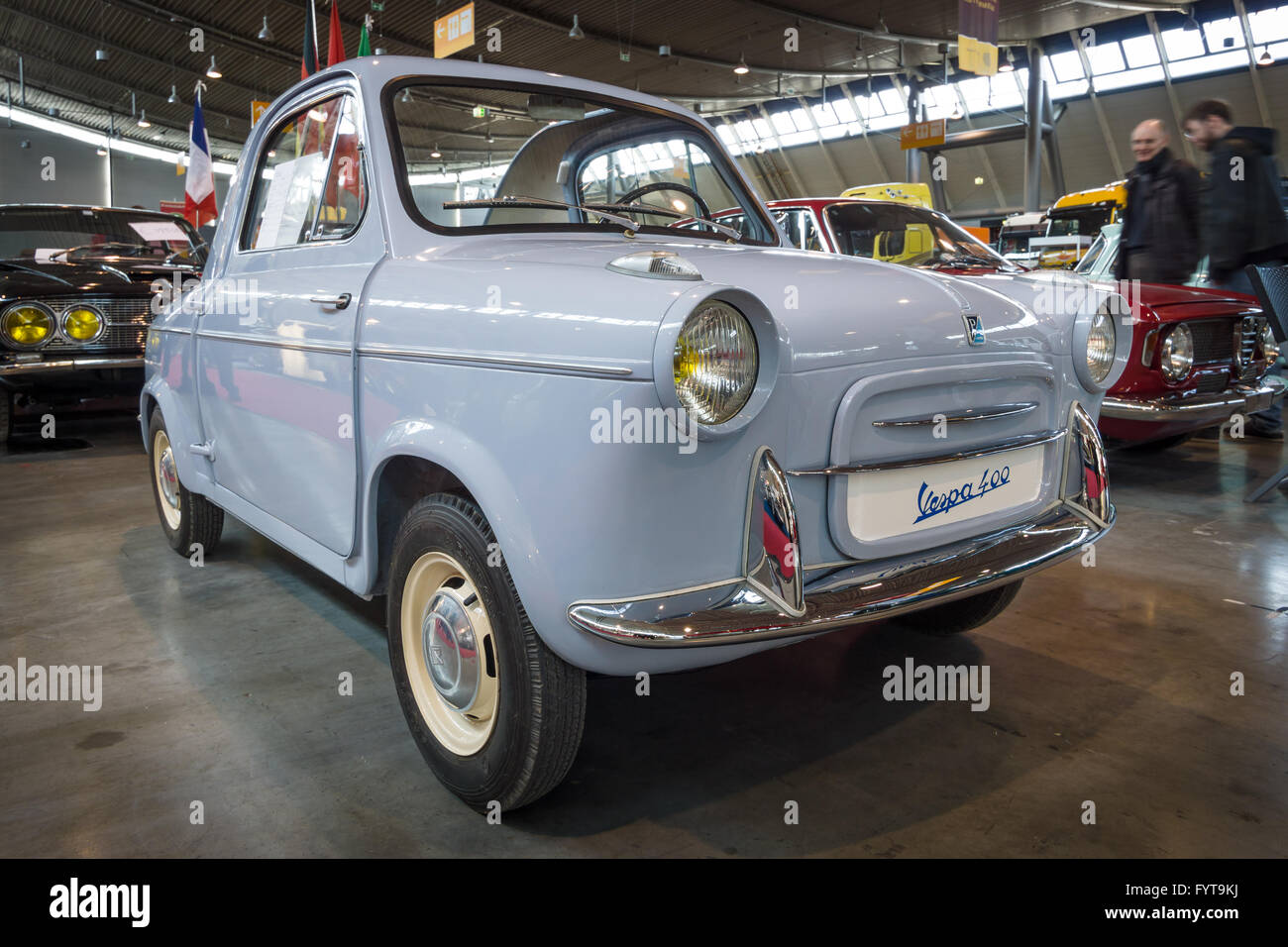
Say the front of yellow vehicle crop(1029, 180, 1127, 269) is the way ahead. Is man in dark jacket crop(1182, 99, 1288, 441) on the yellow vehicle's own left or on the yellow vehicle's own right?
on the yellow vehicle's own left

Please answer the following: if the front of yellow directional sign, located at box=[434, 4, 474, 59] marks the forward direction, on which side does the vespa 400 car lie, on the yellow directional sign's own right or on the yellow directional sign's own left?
on the yellow directional sign's own left

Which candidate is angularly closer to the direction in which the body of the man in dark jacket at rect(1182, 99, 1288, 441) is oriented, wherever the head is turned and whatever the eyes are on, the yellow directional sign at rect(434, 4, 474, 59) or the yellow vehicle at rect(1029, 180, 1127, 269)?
the yellow directional sign

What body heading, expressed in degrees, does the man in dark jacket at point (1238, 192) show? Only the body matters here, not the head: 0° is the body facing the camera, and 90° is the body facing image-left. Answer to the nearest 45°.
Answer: approximately 90°

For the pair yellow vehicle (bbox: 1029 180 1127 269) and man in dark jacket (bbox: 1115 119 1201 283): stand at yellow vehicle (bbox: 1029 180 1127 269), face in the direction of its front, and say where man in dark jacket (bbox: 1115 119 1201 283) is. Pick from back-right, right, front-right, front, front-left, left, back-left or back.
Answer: front-left

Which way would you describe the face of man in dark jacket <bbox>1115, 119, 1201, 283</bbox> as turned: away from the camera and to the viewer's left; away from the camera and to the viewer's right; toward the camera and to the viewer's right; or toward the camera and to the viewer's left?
toward the camera and to the viewer's left

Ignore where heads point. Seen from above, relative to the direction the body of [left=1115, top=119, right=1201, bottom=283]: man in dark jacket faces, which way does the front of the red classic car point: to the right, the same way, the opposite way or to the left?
to the left

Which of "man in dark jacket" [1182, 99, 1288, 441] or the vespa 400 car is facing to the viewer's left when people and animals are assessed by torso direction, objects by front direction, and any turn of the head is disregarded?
the man in dark jacket

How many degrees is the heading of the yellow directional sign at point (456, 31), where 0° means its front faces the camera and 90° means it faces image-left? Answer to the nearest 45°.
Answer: approximately 45°

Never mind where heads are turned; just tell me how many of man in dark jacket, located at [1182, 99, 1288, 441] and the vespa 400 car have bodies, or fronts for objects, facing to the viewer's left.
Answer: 1

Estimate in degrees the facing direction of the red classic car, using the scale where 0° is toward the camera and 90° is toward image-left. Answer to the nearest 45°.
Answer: approximately 315°
